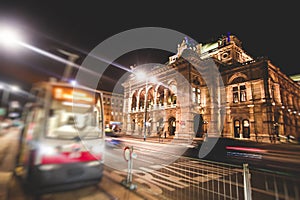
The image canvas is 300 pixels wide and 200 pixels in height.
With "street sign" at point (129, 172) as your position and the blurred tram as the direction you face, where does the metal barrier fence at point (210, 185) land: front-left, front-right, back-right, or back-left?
back-left

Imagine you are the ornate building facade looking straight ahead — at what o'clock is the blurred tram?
The blurred tram is roughly at 11 o'clock from the ornate building facade.

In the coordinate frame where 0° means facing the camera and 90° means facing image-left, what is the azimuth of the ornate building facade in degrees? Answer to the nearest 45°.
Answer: approximately 45°

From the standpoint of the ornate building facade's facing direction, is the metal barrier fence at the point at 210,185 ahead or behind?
ahead

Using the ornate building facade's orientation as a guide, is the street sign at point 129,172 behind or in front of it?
in front
